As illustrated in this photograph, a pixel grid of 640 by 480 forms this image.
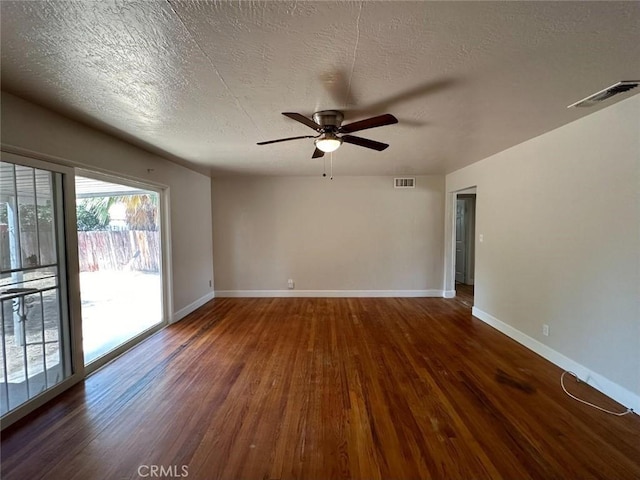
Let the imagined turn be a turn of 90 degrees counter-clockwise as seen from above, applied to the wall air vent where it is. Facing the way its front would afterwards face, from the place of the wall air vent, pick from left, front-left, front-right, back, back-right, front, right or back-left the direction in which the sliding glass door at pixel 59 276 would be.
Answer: back-right

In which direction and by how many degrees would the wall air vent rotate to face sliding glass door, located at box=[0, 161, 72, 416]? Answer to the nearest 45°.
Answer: approximately 45° to its right

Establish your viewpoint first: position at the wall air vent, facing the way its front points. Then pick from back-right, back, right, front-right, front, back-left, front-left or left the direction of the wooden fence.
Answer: front-right

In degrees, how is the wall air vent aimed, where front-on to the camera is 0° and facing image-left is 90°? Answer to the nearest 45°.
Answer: approximately 0°
